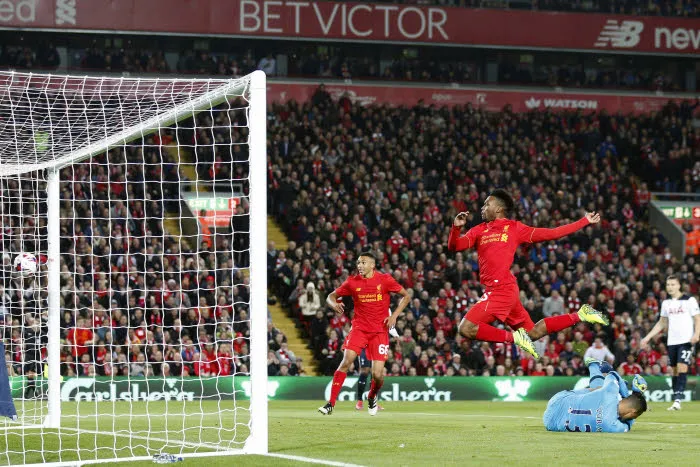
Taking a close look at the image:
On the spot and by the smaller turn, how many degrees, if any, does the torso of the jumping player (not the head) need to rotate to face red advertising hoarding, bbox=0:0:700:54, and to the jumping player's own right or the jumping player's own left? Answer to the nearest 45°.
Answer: approximately 135° to the jumping player's own right

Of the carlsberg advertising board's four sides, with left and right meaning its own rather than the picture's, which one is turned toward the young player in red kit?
front

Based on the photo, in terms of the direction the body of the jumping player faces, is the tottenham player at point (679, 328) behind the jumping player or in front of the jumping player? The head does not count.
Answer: behind

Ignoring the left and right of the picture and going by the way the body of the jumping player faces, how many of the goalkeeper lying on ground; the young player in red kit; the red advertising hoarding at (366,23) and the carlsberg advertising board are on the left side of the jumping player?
1

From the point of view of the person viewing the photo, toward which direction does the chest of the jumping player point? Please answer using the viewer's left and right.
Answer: facing the viewer and to the left of the viewer

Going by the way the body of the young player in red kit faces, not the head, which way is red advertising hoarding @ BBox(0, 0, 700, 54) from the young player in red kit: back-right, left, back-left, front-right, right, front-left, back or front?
back

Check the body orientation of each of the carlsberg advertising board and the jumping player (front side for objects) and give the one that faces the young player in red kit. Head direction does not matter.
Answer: the carlsberg advertising board

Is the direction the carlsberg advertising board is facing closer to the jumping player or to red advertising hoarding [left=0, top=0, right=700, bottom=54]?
the jumping player

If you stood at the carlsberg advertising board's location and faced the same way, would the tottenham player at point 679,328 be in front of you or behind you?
in front

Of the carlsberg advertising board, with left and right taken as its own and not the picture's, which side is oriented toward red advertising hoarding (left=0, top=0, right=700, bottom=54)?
back

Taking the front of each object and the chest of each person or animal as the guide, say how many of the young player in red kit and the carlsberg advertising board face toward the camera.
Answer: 2

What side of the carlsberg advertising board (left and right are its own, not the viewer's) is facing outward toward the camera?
front

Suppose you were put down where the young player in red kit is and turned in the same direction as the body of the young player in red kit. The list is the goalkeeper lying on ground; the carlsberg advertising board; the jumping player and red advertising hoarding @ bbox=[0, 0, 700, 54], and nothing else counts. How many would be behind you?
2

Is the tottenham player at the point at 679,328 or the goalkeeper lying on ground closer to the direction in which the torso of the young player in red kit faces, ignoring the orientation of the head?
the goalkeeper lying on ground
